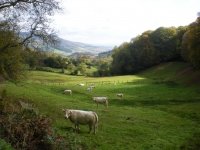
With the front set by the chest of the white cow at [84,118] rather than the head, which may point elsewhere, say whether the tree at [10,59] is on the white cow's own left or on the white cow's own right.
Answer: on the white cow's own right

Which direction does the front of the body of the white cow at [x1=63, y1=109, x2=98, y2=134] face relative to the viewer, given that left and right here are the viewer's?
facing to the left of the viewer

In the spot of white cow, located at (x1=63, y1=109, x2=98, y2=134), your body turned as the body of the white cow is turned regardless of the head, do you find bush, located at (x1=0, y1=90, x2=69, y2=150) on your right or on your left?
on your left
